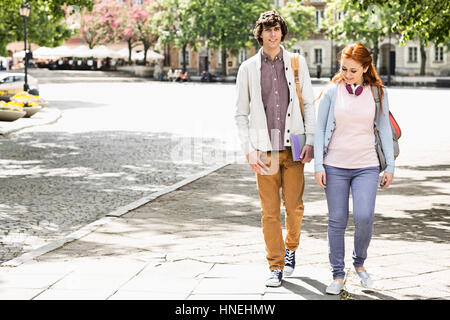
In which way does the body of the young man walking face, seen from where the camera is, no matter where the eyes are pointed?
toward the camera

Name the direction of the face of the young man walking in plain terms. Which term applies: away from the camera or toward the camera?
toward the camera

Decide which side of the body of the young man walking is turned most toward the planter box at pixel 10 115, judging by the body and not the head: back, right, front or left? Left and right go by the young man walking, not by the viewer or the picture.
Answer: back

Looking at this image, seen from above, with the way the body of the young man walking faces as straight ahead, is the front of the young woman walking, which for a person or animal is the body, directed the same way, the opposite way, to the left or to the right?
the same way

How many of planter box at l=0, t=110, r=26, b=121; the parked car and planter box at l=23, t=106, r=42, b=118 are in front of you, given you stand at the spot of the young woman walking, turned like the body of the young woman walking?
0

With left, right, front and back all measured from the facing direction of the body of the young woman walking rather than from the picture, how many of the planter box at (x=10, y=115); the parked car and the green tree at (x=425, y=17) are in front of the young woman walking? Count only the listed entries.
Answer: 0

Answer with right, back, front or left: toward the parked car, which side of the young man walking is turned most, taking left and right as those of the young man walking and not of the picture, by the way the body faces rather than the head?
back

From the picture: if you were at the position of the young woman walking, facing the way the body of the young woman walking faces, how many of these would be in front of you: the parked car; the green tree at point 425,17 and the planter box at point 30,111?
0

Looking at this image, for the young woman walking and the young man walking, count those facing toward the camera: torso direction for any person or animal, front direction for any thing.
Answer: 2

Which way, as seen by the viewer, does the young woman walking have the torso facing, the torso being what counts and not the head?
toward the camera

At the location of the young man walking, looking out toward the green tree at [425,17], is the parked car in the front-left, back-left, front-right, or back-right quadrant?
front-left

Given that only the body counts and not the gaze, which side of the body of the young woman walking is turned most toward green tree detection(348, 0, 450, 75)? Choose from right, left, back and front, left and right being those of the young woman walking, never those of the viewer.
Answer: back
